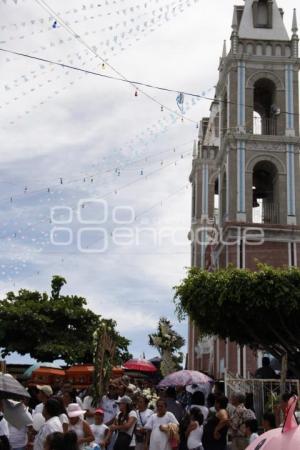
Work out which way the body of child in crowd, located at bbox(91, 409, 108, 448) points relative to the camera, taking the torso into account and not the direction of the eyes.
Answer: toward the camera

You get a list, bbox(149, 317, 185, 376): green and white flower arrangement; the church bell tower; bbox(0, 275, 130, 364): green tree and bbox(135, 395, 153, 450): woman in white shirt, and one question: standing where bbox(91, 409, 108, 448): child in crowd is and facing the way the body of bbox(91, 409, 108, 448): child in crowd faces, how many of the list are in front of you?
0

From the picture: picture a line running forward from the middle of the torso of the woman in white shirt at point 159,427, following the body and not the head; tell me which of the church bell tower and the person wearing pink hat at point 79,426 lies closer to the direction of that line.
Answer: the person wearing pink hat

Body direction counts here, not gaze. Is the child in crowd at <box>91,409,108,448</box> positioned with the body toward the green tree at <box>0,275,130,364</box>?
no

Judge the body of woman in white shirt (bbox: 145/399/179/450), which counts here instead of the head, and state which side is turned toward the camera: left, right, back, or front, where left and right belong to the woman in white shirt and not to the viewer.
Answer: front

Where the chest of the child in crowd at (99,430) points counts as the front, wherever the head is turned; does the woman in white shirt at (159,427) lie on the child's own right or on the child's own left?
on the child's own left

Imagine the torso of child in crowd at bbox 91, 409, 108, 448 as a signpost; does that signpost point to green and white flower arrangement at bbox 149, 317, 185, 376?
no

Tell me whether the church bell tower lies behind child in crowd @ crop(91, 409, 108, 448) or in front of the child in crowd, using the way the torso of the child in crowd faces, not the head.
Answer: behind

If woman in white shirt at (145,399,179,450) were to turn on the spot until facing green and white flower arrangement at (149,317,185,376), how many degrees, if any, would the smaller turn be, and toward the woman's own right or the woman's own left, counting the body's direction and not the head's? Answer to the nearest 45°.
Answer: approximately 180°

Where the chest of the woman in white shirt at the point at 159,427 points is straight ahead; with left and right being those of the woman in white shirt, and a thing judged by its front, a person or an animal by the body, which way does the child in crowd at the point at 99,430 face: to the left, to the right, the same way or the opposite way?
the same way

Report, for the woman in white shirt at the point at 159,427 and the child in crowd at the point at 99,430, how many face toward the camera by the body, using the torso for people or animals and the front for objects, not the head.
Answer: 2

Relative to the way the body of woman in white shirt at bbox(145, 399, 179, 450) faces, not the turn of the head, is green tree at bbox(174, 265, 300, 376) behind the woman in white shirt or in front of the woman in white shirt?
behind

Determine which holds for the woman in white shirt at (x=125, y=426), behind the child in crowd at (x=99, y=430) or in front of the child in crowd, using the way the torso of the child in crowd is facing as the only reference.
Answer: behind

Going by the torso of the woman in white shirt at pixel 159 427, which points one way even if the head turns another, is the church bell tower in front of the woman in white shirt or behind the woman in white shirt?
behind
